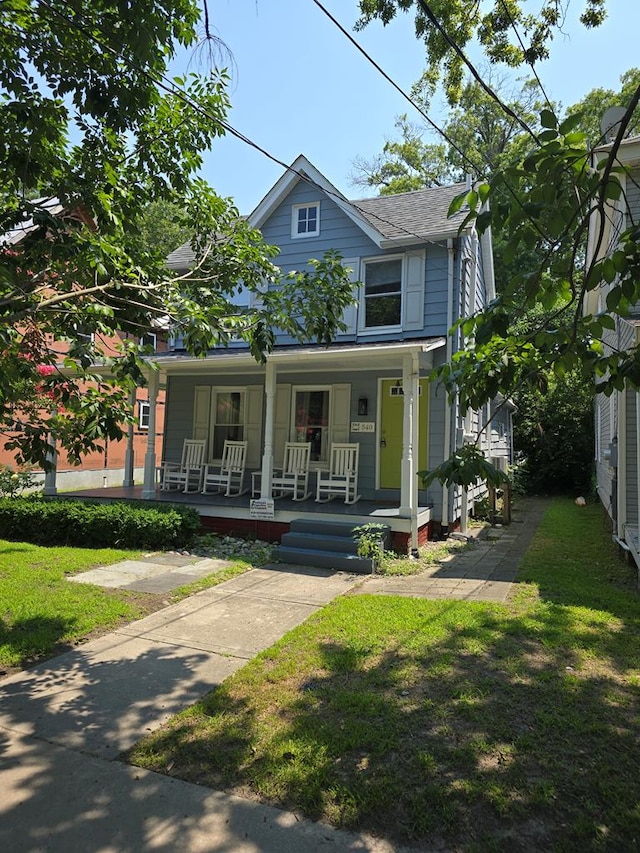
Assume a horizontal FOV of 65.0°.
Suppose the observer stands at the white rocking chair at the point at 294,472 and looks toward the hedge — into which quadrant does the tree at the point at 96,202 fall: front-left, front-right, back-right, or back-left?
front-left

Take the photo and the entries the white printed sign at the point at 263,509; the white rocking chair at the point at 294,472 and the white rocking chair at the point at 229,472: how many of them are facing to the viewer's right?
0

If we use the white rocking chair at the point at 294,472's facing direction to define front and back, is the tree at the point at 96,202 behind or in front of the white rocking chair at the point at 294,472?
in front

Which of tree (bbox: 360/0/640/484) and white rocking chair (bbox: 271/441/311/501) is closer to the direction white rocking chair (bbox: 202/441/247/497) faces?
the tree

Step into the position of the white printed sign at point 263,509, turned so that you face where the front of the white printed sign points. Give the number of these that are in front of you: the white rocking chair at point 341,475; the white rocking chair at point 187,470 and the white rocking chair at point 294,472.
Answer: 0

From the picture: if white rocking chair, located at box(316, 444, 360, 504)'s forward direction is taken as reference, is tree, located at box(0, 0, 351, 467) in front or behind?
in front

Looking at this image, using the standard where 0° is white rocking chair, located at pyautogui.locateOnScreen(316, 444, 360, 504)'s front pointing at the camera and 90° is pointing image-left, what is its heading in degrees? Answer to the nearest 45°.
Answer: approximately 45°

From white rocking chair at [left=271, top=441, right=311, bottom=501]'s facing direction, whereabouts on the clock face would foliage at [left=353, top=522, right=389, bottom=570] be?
The foliage is roughly at 10 o'clock from the white rocking chair.

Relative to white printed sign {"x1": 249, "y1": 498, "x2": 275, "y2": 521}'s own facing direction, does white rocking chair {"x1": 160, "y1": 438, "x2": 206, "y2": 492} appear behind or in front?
behind

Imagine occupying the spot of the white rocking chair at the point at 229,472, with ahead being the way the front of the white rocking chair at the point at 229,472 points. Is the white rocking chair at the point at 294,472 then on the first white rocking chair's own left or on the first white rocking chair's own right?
on the first white rocking chair's own left

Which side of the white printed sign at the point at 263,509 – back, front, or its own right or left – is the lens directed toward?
front

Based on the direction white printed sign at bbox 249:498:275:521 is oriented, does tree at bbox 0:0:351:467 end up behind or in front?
in front

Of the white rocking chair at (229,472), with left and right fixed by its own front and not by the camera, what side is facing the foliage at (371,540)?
left

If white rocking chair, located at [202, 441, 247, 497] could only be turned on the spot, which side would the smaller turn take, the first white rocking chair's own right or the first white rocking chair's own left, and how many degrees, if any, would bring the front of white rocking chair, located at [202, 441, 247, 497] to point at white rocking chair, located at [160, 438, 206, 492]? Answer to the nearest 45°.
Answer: approximately 90° to the first white rocking chair's own right

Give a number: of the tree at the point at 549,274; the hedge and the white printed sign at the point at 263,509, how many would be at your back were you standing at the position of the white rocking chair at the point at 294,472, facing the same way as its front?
0

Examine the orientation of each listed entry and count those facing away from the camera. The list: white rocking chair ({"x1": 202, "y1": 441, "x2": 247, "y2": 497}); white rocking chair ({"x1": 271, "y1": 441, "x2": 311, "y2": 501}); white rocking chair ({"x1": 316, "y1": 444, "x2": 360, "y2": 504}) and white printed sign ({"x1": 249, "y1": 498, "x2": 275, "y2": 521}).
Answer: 0

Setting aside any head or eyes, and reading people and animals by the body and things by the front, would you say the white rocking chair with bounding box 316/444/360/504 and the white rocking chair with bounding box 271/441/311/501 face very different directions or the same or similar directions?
same or similar directions
